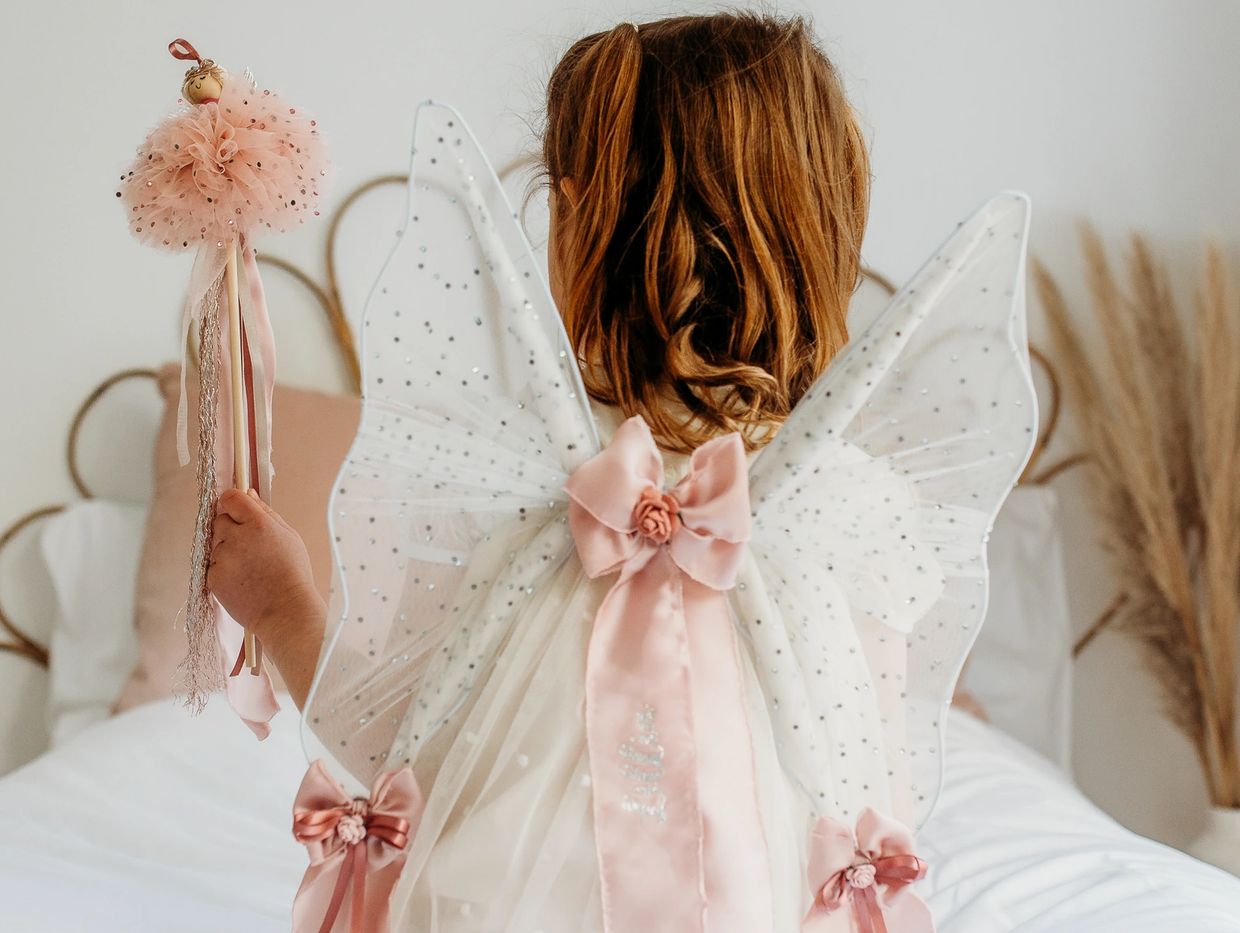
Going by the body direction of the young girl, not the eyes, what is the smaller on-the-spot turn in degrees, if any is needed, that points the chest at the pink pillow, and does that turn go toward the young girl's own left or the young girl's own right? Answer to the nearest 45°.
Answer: approximately 45° to the young girl's own left

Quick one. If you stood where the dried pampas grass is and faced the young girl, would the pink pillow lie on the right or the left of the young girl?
right

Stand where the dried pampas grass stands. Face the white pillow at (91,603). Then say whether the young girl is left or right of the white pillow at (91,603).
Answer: left

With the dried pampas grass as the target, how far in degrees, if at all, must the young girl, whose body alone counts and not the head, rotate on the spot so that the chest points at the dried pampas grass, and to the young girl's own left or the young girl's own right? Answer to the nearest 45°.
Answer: approximately 45° to the young girl's own right

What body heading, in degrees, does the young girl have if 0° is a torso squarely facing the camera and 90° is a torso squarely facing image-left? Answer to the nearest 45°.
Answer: approximately 180°
